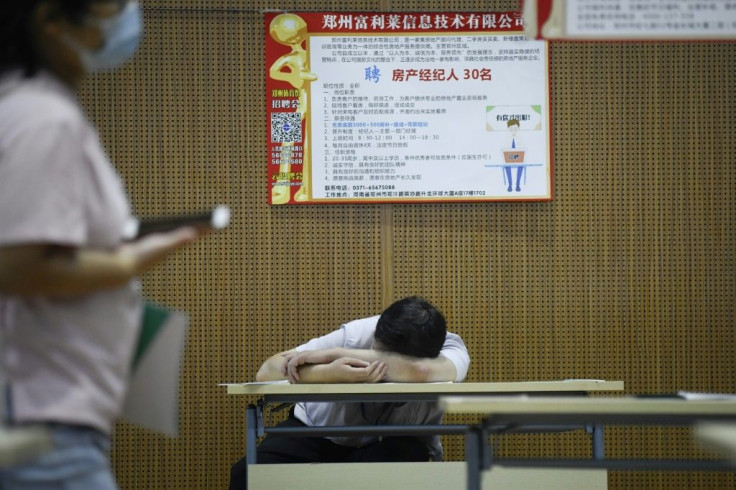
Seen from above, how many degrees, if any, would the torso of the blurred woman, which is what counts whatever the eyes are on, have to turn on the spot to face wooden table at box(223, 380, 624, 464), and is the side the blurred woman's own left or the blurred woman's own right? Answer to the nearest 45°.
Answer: approximately 45° to the blurred woman's own left

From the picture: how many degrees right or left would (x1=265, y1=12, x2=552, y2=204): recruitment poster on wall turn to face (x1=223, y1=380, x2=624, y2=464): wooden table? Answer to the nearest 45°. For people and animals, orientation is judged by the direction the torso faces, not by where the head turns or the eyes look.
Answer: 0° — it already faces it

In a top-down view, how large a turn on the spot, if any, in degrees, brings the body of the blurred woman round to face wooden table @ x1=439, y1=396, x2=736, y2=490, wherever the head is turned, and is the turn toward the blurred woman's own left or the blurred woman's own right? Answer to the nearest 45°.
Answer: approximately 45° to the blurred woman's own left

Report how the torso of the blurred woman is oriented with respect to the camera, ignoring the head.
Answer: to the viewer's right

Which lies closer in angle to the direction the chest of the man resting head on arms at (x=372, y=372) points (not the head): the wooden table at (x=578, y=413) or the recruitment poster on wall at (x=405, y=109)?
the wooden table

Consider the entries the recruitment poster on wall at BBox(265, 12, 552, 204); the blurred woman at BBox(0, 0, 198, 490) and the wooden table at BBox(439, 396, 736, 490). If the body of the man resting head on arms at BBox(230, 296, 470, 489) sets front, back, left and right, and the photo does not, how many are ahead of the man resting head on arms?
2

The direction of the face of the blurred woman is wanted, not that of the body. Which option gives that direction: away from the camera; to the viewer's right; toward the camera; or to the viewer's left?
to the viewer's right

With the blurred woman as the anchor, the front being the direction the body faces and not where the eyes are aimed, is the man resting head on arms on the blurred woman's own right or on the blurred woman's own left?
on the blurred woman's own left

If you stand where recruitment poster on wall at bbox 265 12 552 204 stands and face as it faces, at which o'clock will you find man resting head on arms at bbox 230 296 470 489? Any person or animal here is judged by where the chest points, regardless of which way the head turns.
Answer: The man resting head on arms is roughly at 12 o'clock from the recruitment poster on wall.

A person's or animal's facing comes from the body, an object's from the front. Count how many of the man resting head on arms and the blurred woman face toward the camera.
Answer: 1

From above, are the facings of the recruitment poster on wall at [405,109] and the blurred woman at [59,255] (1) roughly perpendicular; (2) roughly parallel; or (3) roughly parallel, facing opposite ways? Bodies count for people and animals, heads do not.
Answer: roughly perpendicular

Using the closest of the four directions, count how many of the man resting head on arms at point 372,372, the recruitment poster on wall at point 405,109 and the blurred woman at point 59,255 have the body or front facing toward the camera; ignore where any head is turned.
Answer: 2
